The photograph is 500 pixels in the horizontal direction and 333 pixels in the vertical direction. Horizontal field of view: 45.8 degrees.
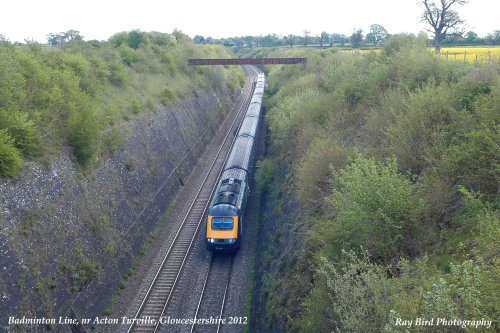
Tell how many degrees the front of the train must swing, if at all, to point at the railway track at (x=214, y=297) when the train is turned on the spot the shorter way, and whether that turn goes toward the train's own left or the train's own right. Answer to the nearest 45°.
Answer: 0° — it already faces it

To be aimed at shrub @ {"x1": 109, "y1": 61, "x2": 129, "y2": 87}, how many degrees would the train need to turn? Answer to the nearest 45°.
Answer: approximately 135° to its right

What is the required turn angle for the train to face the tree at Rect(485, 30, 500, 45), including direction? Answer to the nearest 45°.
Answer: approximately 135° to its left

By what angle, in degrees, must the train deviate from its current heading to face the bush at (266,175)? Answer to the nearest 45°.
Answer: approximately 180°

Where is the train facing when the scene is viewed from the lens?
facing the viewer

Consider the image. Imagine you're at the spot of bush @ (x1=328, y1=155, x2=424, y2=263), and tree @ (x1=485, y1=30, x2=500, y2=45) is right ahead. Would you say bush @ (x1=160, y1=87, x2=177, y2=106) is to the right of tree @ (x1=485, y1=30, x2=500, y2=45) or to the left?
left

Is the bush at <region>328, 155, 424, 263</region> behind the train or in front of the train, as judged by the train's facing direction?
in front

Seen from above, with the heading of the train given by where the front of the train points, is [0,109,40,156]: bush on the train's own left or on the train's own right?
on the train's own right

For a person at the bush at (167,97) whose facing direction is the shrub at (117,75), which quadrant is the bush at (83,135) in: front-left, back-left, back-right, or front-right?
front-left

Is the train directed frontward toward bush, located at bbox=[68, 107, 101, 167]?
no

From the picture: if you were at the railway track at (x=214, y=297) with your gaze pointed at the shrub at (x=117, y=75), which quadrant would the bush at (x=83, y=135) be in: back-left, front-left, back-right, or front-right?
front-left

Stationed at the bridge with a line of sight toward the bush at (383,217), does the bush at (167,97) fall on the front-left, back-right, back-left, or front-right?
front-right

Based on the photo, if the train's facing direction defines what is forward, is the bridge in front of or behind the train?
behind
